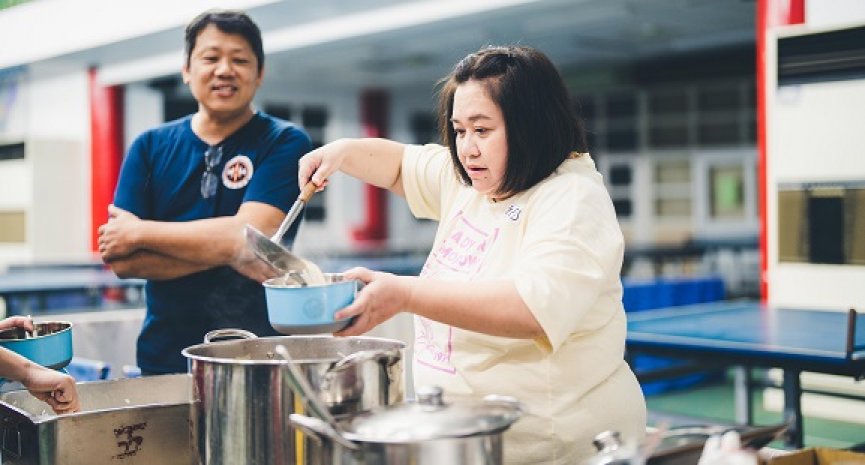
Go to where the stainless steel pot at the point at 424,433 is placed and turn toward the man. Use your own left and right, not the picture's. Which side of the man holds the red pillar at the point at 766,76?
right

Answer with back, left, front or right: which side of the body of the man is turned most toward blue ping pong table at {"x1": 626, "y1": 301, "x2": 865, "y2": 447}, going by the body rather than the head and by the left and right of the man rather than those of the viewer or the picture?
left

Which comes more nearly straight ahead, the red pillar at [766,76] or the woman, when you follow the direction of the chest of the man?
the woman

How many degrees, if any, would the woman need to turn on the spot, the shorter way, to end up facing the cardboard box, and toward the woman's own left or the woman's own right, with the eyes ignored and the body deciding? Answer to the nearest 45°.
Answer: approximately 135° to the woman's own left

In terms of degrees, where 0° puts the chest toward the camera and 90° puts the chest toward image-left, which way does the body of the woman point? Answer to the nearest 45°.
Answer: approximately 45°

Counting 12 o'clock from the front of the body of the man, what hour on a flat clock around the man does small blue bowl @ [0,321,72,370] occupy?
The small blue bowl is roughly at 1 o'clock from the man.

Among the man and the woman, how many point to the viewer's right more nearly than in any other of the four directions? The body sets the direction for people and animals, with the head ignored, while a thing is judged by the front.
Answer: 0

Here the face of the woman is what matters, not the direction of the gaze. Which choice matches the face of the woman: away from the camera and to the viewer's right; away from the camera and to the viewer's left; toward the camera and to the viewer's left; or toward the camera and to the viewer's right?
toward the camera and to the viewer's left

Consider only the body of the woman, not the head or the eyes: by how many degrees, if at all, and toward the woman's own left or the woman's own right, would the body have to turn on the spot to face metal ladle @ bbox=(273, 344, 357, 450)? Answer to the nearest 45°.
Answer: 0° — they already face it

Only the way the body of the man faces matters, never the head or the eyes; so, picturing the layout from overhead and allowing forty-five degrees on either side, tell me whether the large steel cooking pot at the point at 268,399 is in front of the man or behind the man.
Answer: in front

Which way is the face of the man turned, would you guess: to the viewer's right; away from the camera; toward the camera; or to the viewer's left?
toward the camera

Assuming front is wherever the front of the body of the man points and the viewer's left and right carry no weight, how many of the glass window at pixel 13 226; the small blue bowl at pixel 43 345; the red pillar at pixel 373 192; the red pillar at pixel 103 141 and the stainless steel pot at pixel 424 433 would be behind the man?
3

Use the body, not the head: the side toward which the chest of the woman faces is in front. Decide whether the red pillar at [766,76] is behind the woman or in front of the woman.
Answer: behind

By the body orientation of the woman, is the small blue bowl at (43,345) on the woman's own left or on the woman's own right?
on the woman's own right

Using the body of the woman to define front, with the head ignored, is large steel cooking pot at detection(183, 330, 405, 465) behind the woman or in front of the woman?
in front

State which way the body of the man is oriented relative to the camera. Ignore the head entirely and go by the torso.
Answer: toward the camera
